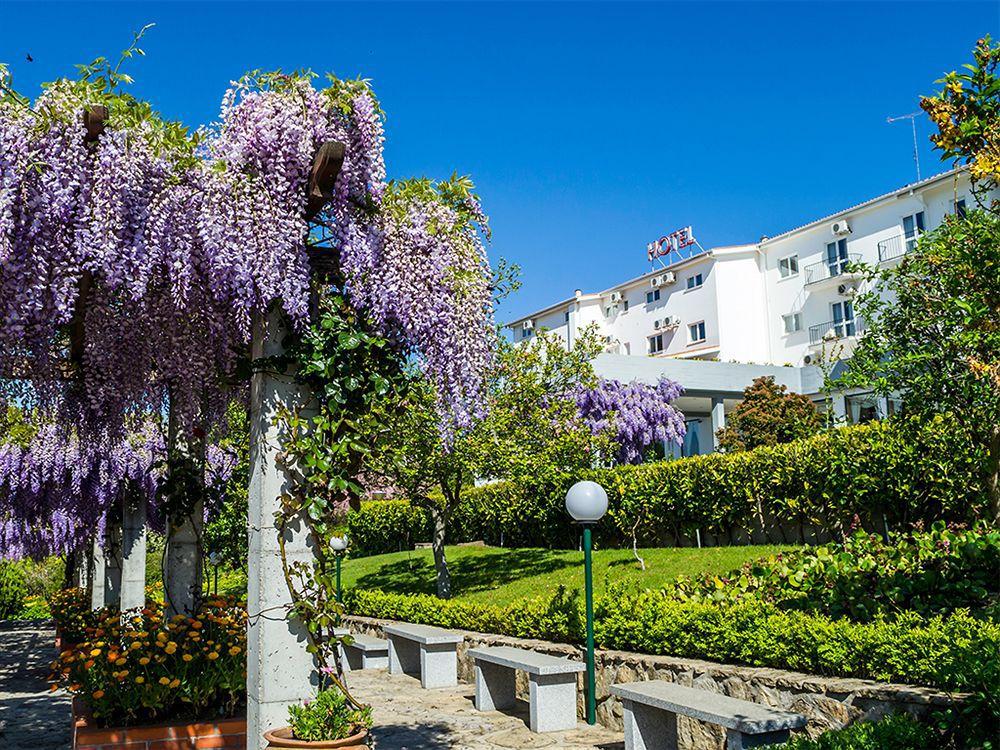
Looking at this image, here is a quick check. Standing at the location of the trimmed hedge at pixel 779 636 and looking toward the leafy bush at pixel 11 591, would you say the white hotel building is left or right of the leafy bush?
right

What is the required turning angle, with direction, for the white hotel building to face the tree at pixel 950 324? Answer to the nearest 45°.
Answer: approximately 45° to its left

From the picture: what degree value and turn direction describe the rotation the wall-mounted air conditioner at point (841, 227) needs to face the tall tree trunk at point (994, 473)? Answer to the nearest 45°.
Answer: approximately 45° to its left

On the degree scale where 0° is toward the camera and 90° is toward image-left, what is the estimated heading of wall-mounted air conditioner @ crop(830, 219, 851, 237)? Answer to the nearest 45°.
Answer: approximately 45°

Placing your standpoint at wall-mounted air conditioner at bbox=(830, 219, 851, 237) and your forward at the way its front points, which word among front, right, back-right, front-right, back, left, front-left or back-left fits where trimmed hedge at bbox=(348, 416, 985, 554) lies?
front-left

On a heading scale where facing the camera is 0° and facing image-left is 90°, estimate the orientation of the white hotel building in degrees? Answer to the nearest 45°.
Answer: approximately 45°

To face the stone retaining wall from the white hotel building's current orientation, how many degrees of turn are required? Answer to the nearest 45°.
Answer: approximately 45° to its left

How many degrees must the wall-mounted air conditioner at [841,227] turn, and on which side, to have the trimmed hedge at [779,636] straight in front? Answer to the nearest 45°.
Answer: approximately 45° to its left
